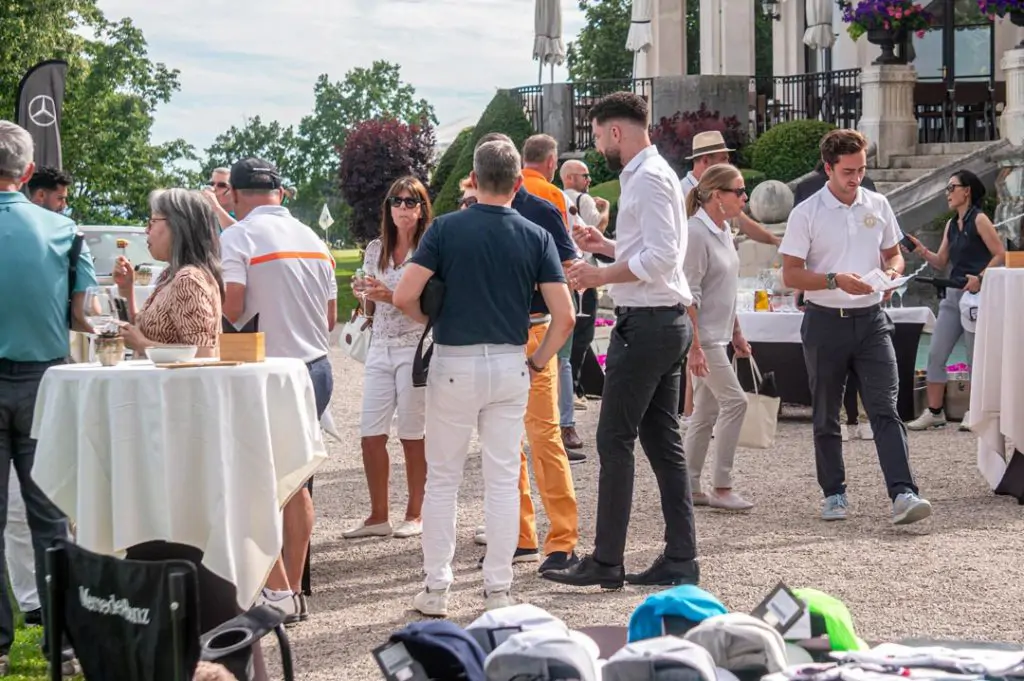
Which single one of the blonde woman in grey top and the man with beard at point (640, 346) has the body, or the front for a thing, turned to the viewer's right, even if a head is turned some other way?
the blonde woman in grey top

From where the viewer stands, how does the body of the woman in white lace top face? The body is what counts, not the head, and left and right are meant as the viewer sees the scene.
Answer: facing the viewer and to the left of the viewer

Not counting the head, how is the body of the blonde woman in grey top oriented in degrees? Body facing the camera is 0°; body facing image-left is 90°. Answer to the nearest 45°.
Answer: approximately 270°

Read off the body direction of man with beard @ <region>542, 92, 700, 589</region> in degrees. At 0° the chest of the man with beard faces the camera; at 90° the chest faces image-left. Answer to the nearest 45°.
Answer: approximately 90°

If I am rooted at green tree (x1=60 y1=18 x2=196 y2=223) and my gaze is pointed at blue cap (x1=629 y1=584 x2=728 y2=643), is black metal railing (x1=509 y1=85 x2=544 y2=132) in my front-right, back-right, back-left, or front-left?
front-left

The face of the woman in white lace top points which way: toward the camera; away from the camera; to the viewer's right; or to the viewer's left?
toward the camera

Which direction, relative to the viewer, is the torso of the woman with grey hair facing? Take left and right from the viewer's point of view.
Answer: facing to the left of the viewer

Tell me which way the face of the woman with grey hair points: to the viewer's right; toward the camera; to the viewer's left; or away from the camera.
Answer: to the viewer's left

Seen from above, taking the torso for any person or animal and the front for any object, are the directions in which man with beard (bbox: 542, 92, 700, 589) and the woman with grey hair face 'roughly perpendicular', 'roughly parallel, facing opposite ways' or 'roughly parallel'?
roughly parallel

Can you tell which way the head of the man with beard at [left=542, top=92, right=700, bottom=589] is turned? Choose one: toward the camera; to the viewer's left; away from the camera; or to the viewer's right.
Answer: to the viewer's left

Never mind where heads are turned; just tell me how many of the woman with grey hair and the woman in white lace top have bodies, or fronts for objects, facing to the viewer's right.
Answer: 0

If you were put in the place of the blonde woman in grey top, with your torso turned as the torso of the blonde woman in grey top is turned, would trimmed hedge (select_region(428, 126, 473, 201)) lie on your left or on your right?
on your left

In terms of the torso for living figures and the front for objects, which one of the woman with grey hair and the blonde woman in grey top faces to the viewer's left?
the woman with grey hair

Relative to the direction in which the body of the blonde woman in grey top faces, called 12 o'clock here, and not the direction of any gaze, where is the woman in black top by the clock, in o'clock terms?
The woman in black top is roughly at 10 o'clock from the blonde woman in grey top.
